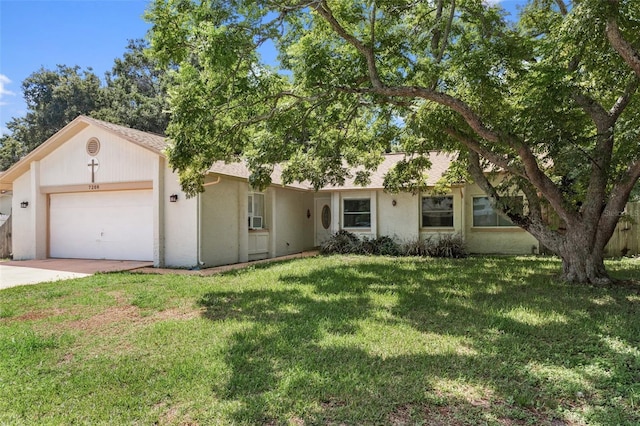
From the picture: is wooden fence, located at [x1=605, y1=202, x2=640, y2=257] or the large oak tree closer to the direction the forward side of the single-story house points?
the large oak tree

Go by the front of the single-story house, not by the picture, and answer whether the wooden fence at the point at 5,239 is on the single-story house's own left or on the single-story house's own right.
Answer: on the single-story house's own right

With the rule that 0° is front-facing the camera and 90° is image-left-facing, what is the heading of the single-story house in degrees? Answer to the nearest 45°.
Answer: approximately 0°

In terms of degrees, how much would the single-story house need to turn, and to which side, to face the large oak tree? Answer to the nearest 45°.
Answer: approximately 45° to its left

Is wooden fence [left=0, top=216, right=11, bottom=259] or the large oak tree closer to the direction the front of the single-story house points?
the large oak tree

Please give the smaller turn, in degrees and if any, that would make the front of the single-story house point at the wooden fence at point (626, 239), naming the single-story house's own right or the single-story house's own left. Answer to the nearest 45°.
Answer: approximately 90° to the single-story house's own left
